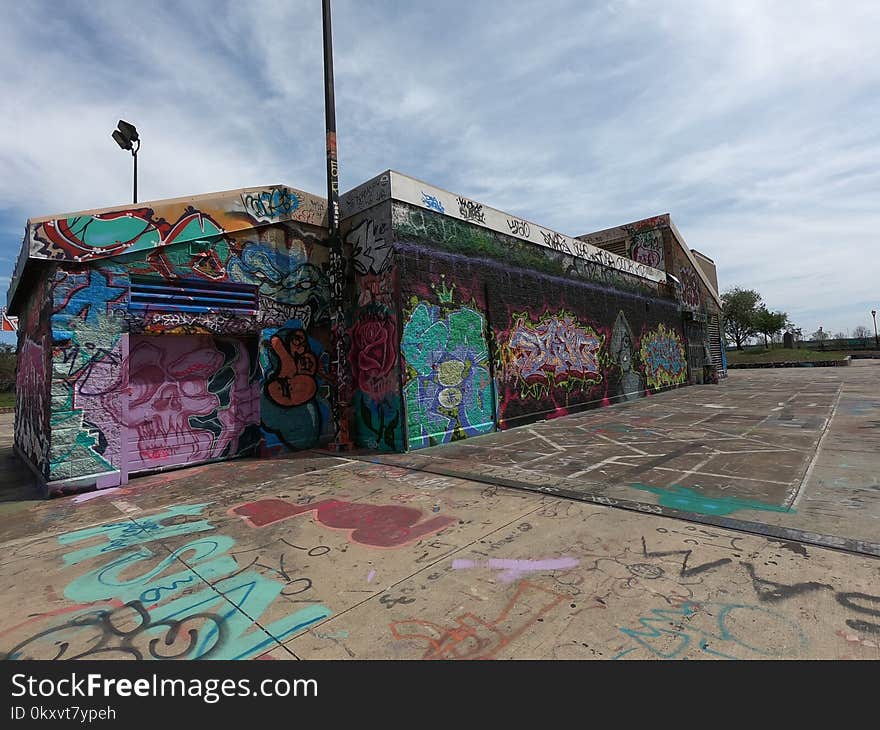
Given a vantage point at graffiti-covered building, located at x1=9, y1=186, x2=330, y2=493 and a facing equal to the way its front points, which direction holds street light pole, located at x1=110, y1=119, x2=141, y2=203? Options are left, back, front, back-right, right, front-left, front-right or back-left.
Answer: back

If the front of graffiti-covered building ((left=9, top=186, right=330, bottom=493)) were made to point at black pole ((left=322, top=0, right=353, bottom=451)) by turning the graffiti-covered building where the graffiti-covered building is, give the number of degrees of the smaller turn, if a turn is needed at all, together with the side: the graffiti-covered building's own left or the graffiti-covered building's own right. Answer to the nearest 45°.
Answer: approximately 90° to the graffiti-covered building's own left

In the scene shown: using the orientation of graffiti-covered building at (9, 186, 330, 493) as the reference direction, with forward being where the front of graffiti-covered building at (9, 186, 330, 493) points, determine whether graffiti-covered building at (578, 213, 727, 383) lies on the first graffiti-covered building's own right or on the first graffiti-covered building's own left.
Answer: on the first graffiti-covered building's own left

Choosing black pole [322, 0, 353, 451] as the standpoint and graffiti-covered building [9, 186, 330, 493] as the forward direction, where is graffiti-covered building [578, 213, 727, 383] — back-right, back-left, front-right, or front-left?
back-right

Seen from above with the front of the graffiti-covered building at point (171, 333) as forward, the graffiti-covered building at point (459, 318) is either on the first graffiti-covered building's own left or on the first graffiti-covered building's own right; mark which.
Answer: on the first graffiti-covered building's own left

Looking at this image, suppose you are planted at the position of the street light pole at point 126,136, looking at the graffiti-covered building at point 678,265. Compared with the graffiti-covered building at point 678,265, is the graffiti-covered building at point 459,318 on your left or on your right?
right

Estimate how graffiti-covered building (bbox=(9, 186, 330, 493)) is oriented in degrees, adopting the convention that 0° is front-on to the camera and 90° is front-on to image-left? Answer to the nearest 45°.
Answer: approximately 0°
